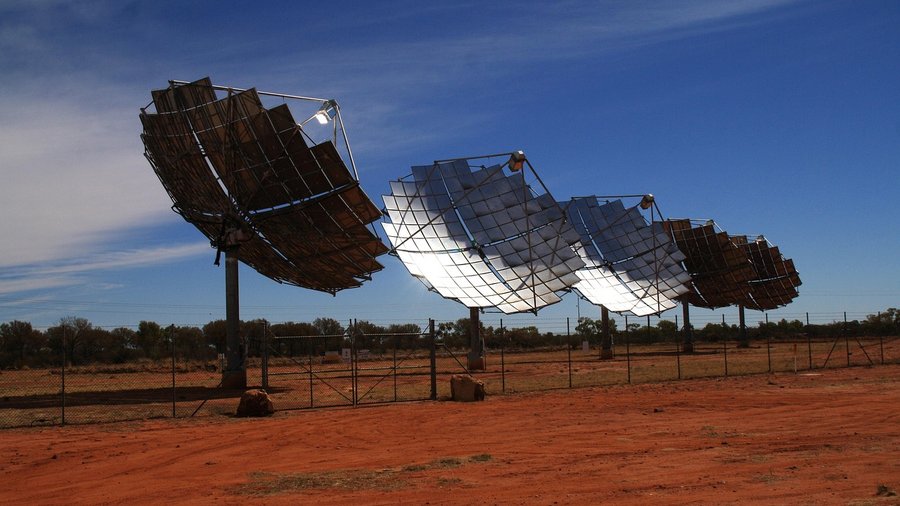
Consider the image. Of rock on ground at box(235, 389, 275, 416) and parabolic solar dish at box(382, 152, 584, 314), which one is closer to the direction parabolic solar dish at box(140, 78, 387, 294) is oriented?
the parabolic solar dish

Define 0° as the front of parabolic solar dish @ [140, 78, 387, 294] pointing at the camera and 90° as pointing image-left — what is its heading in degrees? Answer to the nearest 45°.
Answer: approximately 225°

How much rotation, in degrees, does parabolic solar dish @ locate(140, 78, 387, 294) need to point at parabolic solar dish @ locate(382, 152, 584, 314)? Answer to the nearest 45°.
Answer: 0° — it already faces it

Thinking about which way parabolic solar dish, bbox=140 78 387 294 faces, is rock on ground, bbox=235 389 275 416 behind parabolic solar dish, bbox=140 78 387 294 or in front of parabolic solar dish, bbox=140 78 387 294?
behind
